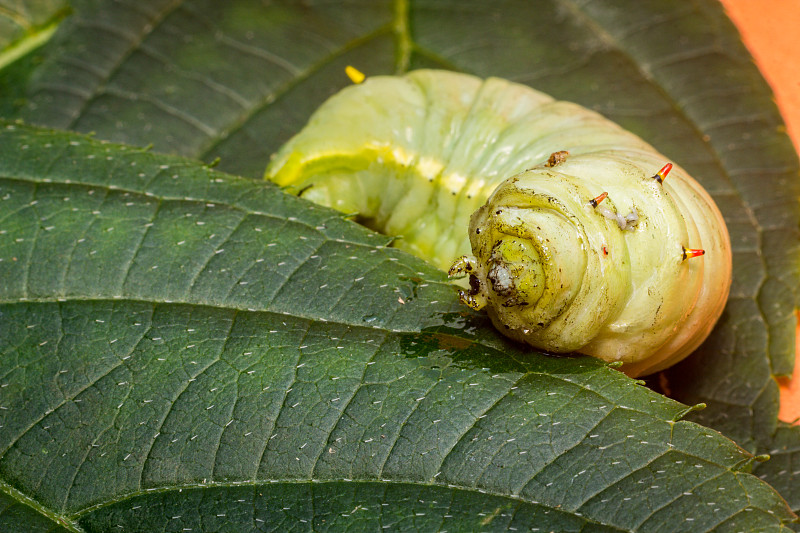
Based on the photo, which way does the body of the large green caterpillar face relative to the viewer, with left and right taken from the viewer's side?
facing the viewer and to the left of the viewer
